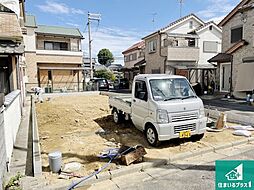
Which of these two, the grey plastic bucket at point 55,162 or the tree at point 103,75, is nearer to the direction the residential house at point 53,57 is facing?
the grey plastic bucket

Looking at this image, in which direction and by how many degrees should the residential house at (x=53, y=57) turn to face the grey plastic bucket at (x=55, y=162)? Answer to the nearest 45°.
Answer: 0° — it already faces it

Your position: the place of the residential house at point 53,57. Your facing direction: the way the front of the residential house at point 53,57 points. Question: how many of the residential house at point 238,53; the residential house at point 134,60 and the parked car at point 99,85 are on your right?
0

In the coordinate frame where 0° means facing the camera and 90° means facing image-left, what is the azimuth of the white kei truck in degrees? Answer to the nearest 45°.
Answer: approximately 315°

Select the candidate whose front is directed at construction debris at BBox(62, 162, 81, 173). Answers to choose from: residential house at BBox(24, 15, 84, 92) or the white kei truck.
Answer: the residential house

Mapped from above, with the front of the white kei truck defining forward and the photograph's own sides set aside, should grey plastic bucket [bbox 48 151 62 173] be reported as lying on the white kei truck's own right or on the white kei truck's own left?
on the white kei truck's own right

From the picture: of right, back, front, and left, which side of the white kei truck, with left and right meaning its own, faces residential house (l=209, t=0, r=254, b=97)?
left

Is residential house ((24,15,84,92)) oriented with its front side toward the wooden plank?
yes

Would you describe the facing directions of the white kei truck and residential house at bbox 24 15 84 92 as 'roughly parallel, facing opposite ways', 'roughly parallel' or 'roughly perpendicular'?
roughly parallel

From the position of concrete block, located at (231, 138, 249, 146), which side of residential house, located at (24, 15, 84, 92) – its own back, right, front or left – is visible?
front

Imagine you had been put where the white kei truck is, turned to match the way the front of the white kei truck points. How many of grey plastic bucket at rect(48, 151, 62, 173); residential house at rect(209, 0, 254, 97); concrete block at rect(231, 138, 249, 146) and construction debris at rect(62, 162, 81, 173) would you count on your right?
2

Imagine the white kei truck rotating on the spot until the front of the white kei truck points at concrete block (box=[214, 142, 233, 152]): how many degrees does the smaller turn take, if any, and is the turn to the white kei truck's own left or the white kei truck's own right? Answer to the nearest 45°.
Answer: approximately 45° to the white kei truck's own left

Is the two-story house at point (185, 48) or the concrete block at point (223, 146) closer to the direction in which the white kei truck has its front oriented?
the concrete block

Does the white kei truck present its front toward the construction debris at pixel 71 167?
no

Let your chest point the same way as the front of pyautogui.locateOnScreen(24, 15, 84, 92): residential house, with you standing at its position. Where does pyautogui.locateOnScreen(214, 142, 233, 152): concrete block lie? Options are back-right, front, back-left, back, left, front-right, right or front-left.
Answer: front

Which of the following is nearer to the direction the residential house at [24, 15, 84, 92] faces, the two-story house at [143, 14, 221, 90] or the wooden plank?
the wooden plank

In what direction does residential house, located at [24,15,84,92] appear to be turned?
toward the camera

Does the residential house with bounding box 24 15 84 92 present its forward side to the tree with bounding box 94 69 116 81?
no

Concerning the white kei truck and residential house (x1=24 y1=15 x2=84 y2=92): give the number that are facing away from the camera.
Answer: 0
